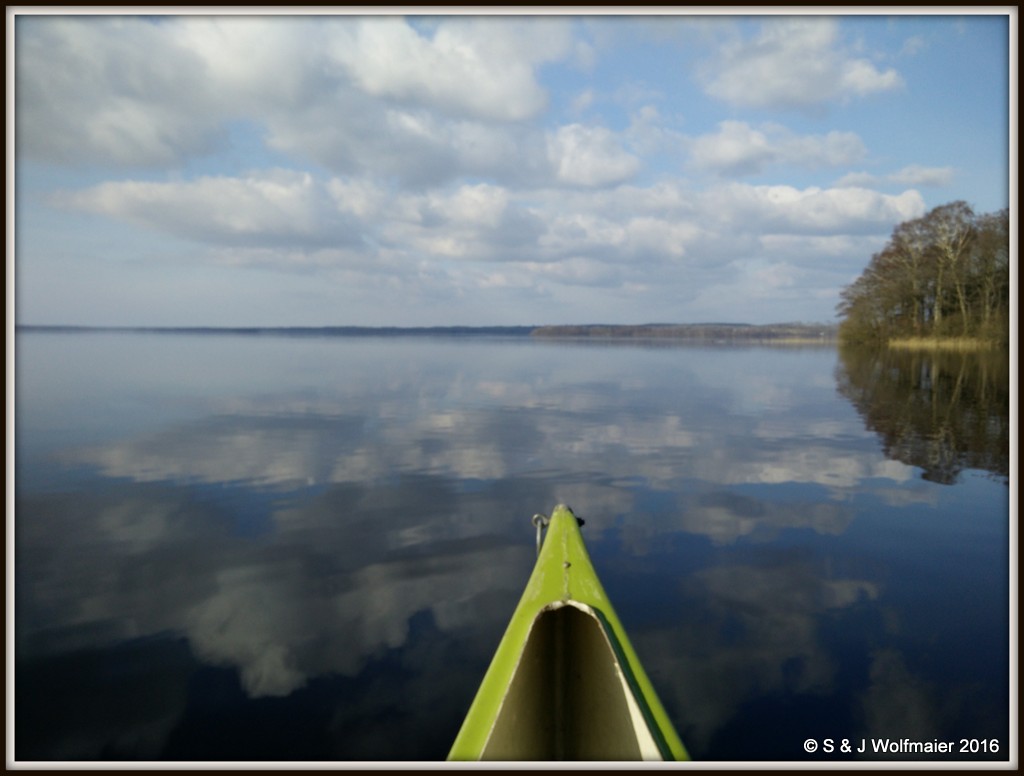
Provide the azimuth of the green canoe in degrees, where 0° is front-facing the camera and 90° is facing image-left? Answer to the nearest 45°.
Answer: approximately 180°
